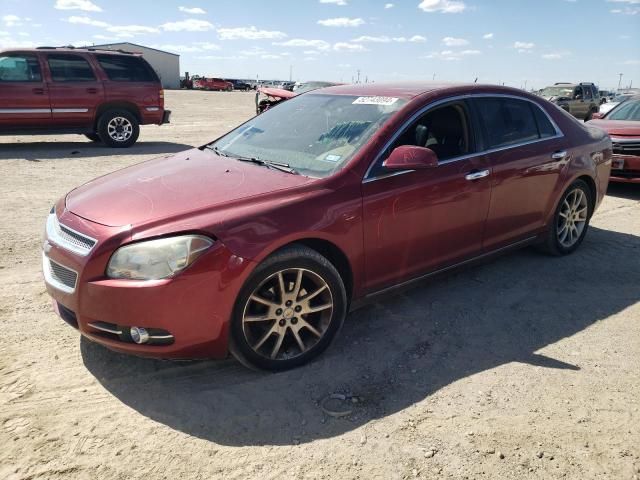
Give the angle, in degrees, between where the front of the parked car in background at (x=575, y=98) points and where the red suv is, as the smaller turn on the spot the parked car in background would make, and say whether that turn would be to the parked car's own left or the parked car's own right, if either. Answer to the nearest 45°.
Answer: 0° — it already faces it

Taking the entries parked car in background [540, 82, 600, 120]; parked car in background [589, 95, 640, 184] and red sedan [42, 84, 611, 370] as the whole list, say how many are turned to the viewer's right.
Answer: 0

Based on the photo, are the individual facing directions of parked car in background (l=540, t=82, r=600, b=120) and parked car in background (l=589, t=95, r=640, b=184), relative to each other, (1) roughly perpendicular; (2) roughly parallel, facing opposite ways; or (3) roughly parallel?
roughly parallel

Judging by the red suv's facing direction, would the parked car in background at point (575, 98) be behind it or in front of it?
behind

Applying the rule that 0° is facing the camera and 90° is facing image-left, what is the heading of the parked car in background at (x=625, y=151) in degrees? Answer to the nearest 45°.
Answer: approximately 45°

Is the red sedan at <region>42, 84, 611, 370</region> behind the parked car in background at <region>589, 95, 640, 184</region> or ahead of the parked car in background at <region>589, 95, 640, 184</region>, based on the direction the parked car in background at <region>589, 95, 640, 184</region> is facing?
ahead

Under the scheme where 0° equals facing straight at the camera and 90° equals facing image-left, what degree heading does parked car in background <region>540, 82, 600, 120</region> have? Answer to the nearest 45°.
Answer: approximately 45°

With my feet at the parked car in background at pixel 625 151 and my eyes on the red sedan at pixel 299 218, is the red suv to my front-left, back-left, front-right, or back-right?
front-right

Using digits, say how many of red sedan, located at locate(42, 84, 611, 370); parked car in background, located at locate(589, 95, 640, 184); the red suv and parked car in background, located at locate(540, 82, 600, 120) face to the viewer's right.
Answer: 0

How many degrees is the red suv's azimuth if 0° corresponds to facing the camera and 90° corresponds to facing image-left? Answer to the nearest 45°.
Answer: approximately 90°

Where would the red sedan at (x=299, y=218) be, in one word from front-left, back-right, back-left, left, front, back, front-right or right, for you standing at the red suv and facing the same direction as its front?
left

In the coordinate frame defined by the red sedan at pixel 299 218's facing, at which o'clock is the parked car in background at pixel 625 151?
The parked car in background is roughly at 6 o'clock from the red sedan.

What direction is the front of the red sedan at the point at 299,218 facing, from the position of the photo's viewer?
facing the viewer and to the left of the viewer

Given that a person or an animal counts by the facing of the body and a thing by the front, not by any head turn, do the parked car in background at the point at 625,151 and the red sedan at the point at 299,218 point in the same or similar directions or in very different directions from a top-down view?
same or similar directions

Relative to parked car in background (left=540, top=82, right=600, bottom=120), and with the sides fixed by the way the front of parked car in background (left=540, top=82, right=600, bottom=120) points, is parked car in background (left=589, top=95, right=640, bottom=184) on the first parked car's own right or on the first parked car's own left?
on the first parked car's own left

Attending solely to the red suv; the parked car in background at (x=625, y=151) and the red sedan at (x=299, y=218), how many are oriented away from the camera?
0

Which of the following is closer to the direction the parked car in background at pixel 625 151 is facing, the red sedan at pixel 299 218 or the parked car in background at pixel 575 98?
the red sedan

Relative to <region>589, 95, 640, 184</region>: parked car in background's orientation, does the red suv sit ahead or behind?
ahead

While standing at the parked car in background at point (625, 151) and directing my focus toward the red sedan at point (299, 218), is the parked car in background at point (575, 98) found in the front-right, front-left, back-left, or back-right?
back-right

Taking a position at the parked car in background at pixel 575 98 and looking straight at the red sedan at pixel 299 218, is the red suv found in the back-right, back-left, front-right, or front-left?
front-right
